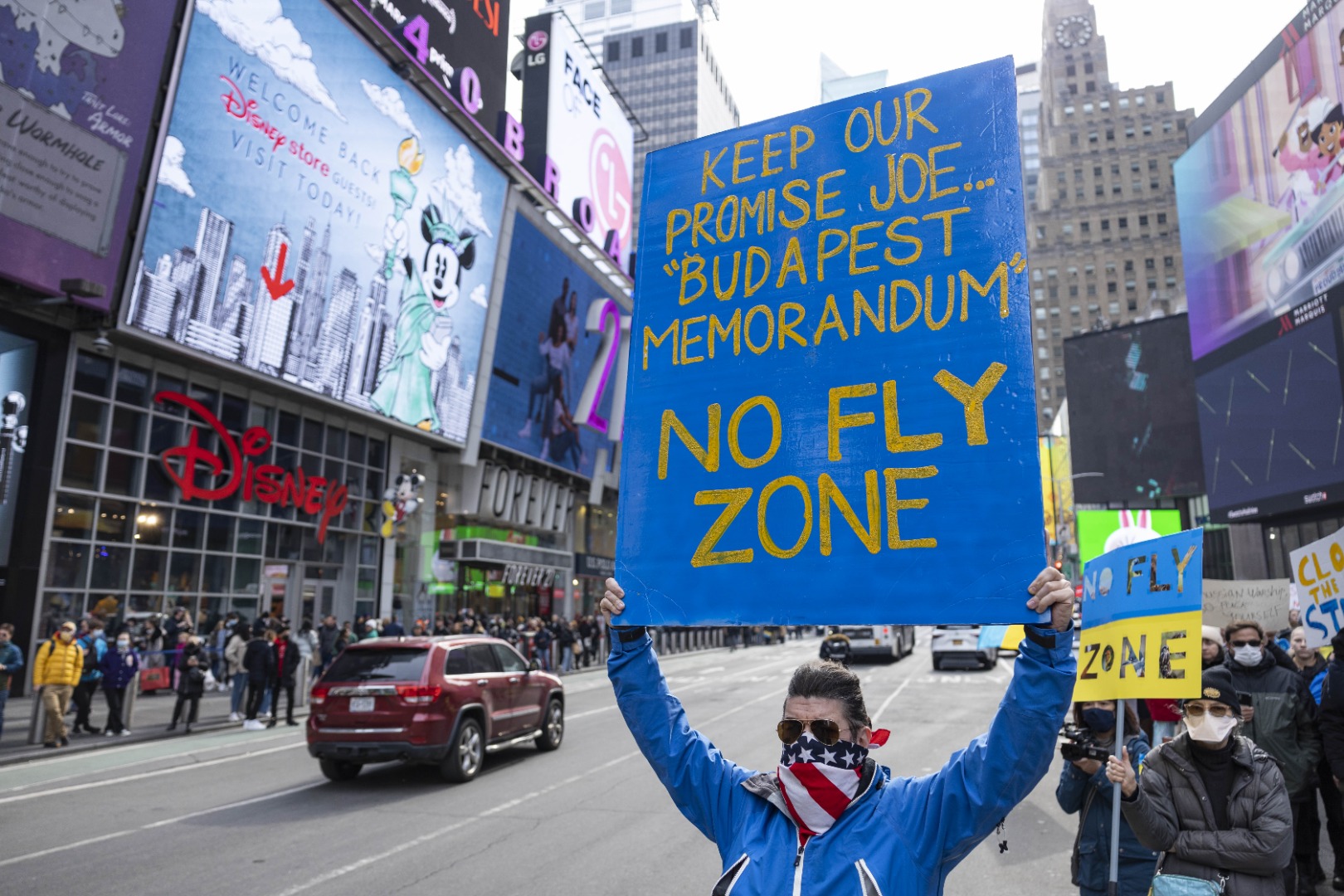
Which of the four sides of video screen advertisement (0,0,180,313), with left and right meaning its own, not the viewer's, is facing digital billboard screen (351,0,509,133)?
left

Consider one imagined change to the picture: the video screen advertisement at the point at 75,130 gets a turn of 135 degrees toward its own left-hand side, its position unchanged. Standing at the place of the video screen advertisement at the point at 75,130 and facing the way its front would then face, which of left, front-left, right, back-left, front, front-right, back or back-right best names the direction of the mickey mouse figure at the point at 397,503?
front-right

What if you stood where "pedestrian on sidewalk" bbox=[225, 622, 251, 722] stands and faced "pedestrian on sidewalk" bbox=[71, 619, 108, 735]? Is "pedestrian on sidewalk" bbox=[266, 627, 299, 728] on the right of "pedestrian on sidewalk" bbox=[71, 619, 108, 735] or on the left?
left

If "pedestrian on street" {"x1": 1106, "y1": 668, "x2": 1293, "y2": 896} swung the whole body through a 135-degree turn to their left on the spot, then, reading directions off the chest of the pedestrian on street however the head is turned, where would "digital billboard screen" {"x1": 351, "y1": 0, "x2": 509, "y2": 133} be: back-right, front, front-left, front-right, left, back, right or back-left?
left

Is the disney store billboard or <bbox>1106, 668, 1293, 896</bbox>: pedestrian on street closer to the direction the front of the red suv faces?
the disney store billboard

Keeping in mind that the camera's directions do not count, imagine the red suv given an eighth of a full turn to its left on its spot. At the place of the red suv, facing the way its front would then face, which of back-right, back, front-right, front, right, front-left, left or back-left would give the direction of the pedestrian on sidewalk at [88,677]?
front-left

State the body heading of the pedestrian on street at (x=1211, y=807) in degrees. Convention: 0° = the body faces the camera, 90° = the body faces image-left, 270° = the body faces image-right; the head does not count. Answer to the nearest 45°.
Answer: approximately 0°

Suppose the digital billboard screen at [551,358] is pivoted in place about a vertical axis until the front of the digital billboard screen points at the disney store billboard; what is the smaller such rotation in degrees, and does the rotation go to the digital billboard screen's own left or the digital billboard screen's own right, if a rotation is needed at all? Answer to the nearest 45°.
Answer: approximately 90° to the digital billboard screen's own right

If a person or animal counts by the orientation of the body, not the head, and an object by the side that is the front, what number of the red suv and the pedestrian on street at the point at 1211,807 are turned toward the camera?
1

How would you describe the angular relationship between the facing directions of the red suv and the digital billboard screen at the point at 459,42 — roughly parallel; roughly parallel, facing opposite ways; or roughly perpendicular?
roughly perpendicular

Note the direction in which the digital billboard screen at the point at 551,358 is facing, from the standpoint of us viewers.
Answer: facing the viewer and to the right of the viewer

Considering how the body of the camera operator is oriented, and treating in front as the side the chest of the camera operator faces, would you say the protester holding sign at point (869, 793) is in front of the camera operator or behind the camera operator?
in front

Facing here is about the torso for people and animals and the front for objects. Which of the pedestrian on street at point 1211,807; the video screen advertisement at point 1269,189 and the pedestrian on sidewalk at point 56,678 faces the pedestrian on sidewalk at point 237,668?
the video screen advertisement
